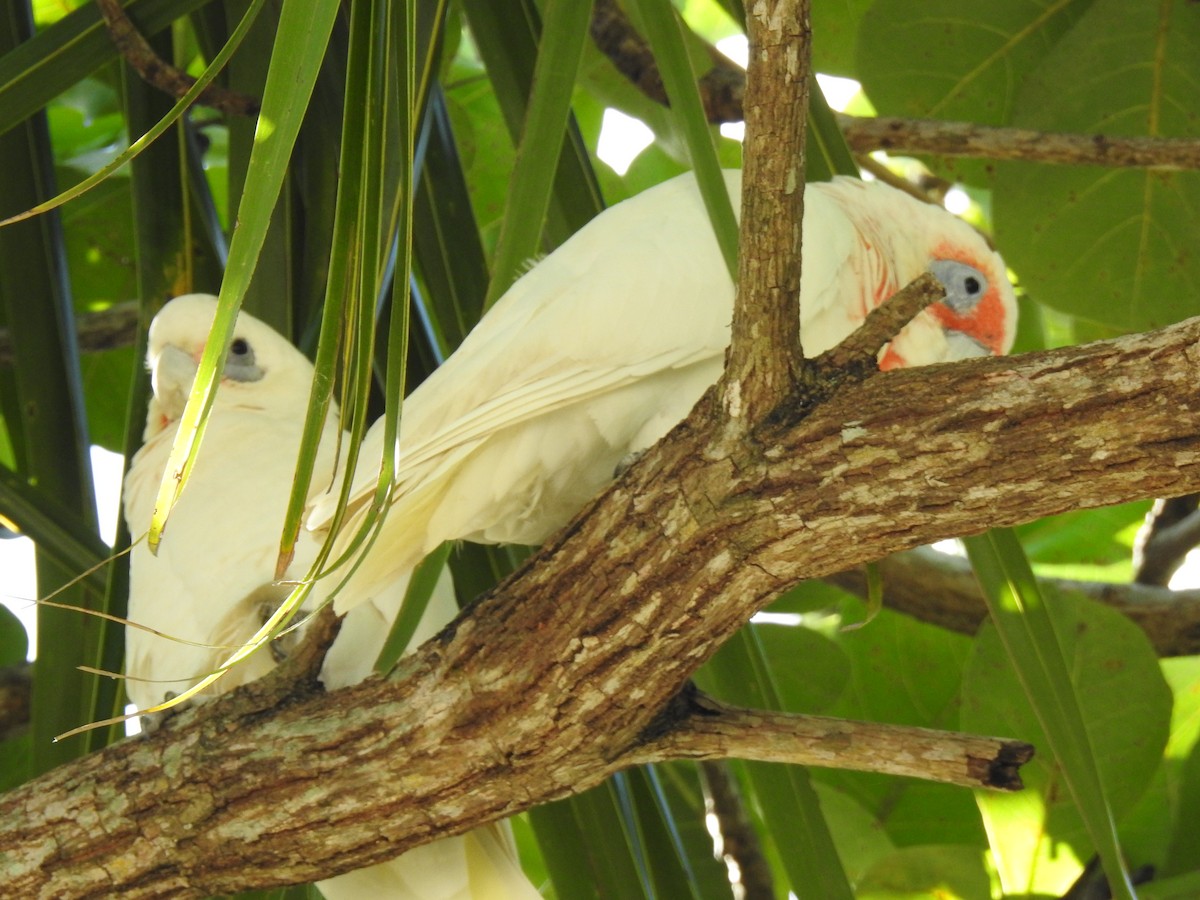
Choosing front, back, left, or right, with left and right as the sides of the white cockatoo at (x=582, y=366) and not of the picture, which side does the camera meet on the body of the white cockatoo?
right

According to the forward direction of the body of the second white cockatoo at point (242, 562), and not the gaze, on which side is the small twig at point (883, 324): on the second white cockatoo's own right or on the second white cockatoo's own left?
on the second white cockatoo's own left

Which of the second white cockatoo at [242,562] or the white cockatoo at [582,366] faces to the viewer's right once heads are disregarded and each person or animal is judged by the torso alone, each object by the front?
the white cockatoo

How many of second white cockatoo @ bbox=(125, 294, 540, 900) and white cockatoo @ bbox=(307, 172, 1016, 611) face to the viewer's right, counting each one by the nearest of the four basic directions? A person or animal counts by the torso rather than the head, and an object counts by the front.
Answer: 1

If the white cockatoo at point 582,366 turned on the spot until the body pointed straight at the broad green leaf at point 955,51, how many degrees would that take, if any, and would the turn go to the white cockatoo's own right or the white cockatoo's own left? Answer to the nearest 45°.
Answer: approximately 45° to the white cockatoo's own left

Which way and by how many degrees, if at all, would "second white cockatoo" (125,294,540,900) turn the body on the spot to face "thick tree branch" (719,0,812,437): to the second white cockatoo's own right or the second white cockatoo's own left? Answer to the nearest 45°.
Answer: approximately 90° to the second white cockatoo's own left

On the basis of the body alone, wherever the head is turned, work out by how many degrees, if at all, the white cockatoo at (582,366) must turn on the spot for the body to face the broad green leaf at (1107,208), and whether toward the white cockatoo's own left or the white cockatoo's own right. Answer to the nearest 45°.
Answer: approximately 45° to the white cockatoo's own left
